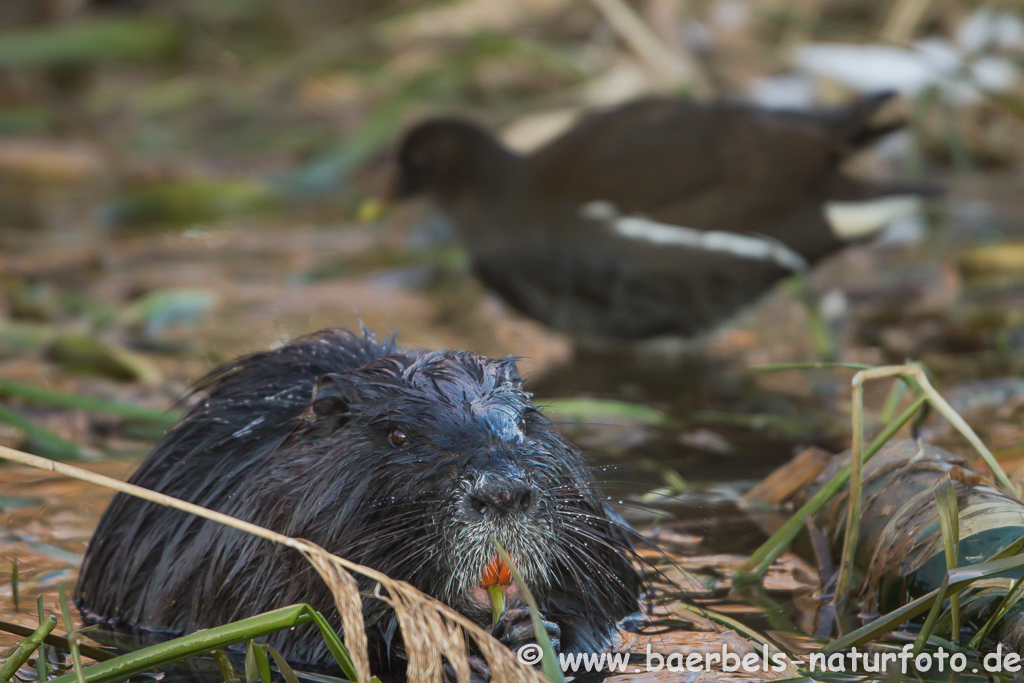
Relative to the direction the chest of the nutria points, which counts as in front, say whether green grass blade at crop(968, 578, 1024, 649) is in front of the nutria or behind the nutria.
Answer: in front

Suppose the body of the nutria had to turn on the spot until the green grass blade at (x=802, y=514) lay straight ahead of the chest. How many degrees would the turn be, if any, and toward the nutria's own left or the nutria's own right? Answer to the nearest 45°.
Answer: approximately 45° to the nutria's own left

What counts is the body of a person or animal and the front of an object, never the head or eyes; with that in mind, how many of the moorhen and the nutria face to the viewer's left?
1

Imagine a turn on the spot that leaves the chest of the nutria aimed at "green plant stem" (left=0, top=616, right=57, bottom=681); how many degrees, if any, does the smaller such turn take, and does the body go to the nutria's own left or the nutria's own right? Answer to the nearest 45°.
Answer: approximately 90° to the nutria's own right

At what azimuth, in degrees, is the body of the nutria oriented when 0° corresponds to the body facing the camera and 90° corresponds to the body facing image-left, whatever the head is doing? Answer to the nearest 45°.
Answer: approximately 315°

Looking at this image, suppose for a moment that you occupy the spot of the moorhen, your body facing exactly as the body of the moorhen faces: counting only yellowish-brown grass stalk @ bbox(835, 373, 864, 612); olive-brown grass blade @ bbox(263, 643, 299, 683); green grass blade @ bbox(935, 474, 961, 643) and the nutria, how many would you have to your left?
4

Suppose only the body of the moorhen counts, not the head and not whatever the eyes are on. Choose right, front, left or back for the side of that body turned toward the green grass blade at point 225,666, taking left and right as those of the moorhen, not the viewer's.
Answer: left

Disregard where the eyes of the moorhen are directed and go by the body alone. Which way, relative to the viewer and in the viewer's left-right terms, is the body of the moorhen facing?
facing to the left of the viewer
